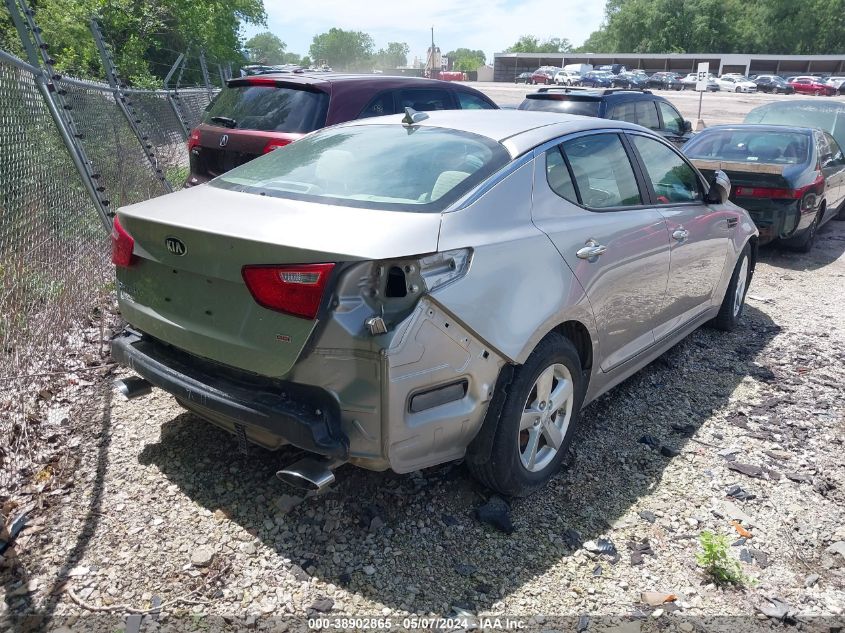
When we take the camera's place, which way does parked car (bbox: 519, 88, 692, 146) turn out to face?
facing away from the viewer and to the right of the viewer

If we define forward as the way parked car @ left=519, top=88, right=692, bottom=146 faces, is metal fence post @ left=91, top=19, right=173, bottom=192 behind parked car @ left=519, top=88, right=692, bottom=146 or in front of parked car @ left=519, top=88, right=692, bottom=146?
behind

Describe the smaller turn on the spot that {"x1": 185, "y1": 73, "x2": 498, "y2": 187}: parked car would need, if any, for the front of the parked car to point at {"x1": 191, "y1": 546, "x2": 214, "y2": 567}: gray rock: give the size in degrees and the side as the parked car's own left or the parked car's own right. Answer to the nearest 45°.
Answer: approximately 135° to the parked car's own right

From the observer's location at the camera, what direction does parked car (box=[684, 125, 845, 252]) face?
facing away from the viewer and to the right of the viewer

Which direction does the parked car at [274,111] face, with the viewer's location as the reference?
facing away from the viewer and to the right of the viewer

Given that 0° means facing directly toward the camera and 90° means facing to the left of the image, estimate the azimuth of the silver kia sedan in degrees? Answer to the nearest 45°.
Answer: approximately 225°

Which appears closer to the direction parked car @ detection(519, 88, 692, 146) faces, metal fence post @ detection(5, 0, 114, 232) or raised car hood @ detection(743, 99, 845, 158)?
the raised car hood

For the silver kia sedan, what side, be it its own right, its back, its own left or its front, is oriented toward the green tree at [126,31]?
left
